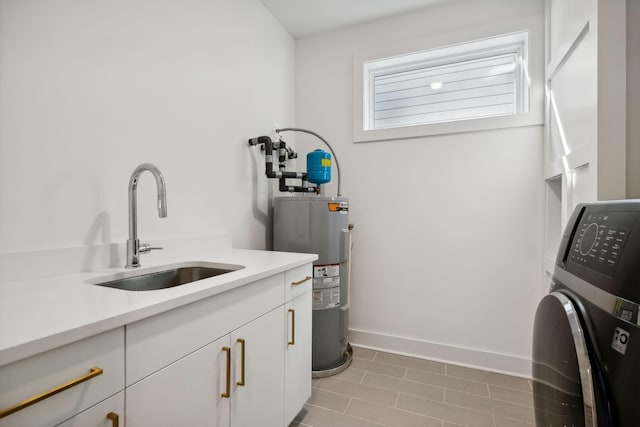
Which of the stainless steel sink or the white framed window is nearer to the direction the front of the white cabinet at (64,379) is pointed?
the white framed window

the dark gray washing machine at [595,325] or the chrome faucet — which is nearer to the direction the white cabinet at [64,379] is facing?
the dark gray washing machine

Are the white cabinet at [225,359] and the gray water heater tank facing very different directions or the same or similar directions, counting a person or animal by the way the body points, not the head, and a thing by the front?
same or similar directions

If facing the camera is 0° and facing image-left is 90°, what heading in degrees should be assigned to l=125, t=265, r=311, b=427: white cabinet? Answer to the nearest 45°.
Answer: approximately 315°

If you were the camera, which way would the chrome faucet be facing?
facing the viewer and to the right of the viewer

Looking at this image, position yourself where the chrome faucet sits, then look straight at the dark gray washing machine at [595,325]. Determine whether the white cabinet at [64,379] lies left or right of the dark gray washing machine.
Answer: right

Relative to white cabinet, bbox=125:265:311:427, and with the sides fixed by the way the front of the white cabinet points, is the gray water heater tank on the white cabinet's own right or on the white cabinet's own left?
on the white cabinet's own left

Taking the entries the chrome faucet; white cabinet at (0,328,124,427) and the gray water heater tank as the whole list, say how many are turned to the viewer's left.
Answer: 0

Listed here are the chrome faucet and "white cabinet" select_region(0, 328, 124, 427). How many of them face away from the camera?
0

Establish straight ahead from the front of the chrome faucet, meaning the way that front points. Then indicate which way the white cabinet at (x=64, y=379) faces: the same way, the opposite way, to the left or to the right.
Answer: the same way

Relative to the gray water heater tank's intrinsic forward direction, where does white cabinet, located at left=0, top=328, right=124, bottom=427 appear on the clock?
The white cabinet is roughly at 2 o'clock from the gray water heater tank.

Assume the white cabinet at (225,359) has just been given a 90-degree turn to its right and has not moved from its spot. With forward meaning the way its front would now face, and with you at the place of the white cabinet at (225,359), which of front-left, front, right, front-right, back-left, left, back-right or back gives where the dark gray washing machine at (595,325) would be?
left

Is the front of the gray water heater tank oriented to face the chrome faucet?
no

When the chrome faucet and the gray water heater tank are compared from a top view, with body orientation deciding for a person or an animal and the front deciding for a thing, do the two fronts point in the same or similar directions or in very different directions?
same or similar directions

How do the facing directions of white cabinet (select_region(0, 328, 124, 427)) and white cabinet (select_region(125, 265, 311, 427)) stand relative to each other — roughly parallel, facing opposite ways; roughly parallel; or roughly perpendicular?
roughly parallel

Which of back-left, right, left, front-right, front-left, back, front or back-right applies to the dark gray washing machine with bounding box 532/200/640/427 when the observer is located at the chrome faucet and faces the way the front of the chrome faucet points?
front

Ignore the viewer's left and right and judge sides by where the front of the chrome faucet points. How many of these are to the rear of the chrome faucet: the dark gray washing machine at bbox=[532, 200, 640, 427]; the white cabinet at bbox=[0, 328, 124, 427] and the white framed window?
0

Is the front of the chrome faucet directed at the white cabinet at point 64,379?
no
